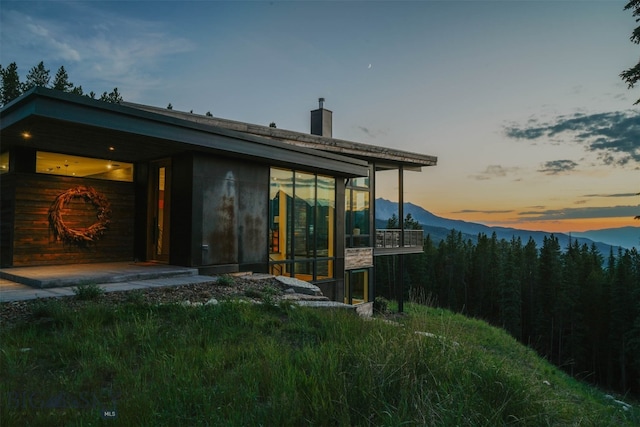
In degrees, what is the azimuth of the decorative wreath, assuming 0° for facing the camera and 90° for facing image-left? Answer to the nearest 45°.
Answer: approximately 0°

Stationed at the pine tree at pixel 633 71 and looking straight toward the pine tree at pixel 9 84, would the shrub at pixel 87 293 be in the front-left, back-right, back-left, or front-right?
front-left

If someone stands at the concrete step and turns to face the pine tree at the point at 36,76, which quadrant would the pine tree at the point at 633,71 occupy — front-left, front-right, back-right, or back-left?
back-right

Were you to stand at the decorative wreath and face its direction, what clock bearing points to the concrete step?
The concrete step is roughly at 12 o'clock from the decorative wreath.

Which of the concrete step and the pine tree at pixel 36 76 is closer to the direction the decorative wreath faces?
the concrete step

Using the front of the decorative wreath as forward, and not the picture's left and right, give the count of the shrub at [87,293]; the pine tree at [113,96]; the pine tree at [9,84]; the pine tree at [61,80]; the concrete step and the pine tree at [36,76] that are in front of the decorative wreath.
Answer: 2

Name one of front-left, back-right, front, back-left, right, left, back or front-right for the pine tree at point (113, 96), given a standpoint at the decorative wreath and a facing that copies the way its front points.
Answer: back

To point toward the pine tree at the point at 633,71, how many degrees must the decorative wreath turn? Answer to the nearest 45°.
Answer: approximately 45° to its left

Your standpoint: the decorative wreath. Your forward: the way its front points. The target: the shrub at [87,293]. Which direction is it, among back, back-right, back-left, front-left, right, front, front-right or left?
front

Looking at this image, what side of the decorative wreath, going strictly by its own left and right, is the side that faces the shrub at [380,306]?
left

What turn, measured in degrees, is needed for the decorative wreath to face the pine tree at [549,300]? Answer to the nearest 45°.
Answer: approximately 90° to its left

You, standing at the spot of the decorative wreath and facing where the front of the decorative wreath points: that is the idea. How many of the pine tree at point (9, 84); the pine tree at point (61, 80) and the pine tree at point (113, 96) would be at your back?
3

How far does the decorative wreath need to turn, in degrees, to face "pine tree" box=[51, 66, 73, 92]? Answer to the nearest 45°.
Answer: approximately 180°
